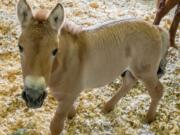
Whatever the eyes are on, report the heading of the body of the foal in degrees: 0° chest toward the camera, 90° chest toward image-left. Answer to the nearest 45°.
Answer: approximately 45°
